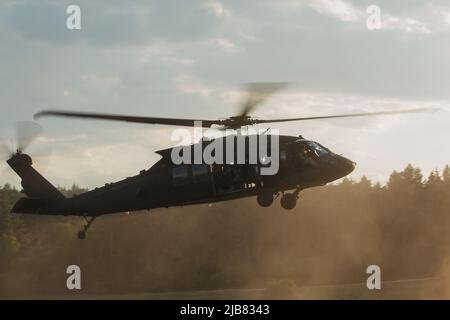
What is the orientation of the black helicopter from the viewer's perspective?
to the viewer's right
